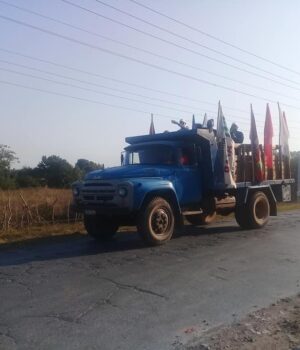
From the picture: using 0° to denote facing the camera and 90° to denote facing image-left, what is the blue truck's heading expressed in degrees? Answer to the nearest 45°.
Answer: approximately 45°
